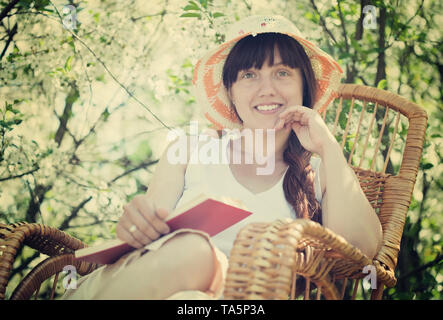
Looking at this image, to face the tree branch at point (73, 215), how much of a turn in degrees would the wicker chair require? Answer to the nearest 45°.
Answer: approximately 90° to its right

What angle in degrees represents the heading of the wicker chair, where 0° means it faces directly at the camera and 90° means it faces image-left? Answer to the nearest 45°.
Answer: approximately 45°

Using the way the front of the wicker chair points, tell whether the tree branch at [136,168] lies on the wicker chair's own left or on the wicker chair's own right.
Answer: on the wicker chair's own right

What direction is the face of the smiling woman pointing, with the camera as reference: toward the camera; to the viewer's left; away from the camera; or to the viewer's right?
toward the camera
